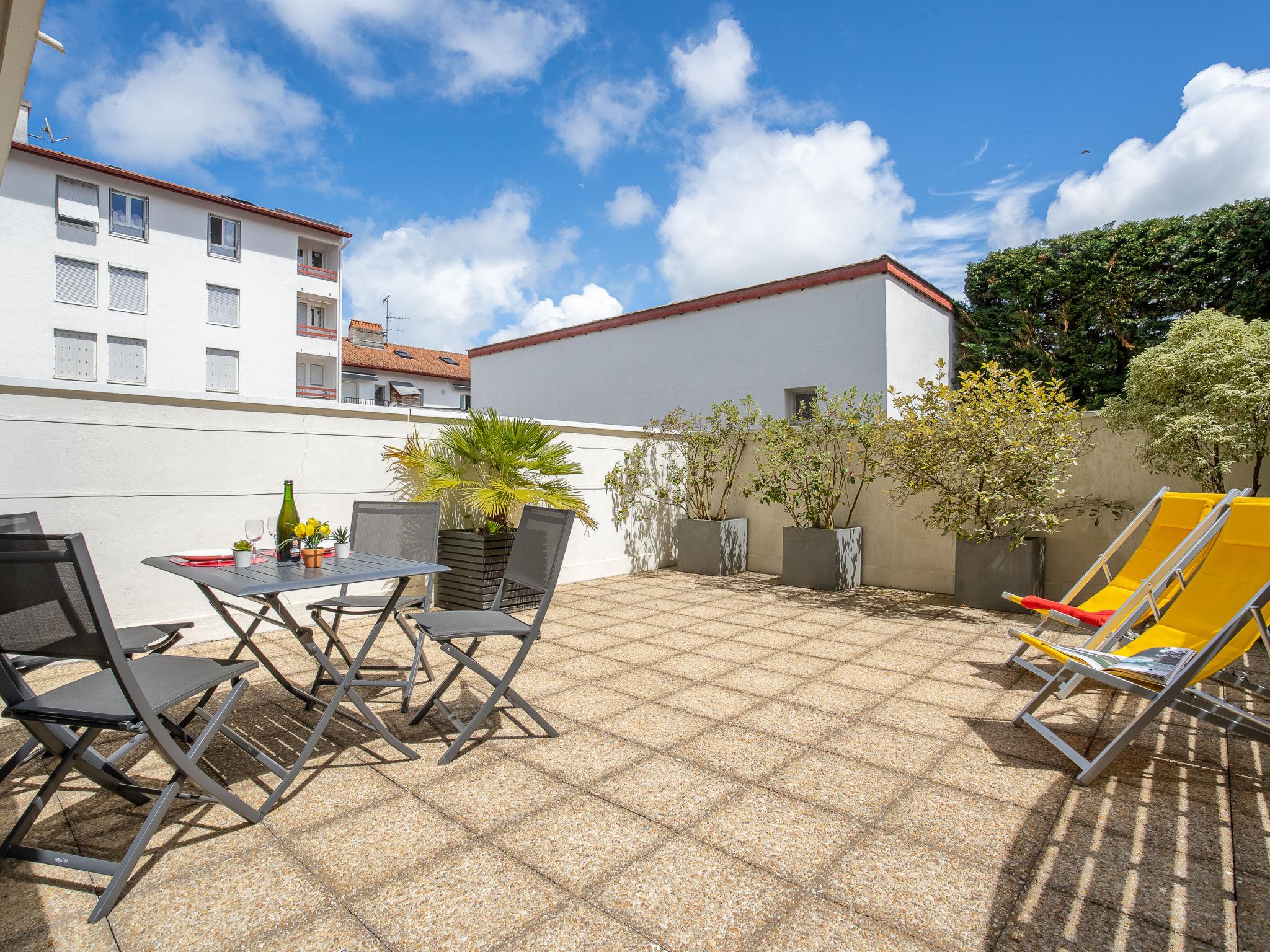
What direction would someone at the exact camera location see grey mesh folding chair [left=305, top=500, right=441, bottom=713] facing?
facing the viewer and to the left of the viewer

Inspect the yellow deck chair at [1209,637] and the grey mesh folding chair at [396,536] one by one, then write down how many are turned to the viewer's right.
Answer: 0

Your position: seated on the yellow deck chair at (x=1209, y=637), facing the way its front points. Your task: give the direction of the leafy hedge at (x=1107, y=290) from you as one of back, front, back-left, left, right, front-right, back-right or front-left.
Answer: back-right

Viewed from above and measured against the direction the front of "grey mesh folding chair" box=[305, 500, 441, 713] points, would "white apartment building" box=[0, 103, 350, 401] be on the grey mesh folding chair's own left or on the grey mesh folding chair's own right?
on the grey mesh folding chair's own right

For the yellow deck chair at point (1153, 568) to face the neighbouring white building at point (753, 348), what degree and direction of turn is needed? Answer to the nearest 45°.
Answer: approximately 90° to its right

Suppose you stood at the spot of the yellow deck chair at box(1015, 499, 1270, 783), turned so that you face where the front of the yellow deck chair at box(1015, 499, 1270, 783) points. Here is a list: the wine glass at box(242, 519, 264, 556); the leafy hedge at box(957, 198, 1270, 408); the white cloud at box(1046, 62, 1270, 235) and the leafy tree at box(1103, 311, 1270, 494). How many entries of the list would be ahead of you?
1

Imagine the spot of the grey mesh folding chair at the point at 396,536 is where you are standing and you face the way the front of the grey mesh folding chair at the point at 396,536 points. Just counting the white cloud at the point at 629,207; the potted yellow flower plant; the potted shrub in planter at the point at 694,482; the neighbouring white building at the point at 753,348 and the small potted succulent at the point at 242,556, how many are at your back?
3

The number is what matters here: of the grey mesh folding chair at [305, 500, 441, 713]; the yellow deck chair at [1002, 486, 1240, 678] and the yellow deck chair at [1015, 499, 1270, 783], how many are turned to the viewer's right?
0

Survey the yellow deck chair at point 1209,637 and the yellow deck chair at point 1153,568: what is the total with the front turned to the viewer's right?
0

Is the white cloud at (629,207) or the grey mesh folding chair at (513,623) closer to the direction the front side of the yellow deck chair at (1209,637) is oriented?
the grey mesh folding chair

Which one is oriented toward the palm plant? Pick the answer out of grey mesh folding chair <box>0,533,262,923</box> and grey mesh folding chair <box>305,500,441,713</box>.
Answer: grey mesh folding chair <box>0,533,262,923</box>

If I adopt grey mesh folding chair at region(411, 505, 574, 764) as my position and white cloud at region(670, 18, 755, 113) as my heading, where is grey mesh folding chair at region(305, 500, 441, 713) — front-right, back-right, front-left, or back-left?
front-left

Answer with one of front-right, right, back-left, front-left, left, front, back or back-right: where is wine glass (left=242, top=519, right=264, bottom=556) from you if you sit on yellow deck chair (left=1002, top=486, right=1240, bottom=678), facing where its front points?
front

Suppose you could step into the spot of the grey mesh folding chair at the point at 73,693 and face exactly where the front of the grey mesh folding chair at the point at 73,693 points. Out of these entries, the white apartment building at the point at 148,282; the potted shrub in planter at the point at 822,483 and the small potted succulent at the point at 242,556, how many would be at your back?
0

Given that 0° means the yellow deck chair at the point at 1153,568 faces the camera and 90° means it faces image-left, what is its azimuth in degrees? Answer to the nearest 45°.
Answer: approximately 45°

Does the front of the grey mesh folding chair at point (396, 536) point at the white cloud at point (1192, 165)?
no

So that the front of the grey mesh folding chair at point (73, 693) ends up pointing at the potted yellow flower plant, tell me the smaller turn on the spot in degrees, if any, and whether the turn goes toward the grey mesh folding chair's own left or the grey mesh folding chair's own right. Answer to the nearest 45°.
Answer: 0° — it already faces it

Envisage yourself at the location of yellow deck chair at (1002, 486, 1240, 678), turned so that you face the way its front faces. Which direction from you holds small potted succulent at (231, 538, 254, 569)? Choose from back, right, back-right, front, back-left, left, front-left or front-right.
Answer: front

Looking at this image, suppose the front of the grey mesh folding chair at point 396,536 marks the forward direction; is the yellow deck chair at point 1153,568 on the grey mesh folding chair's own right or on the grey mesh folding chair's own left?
on the grey mesh folding chair's own left

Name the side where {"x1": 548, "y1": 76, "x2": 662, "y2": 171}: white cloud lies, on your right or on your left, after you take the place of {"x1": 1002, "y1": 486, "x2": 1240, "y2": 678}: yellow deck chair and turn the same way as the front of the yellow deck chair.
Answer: on your right

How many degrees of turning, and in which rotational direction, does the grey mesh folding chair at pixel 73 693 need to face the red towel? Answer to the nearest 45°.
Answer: approximately 45° to its right
